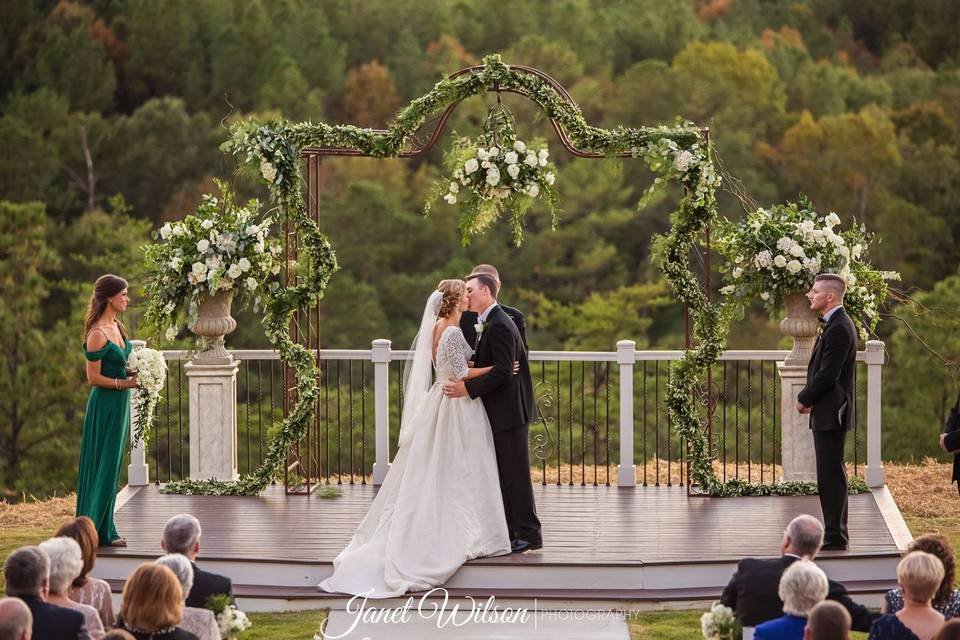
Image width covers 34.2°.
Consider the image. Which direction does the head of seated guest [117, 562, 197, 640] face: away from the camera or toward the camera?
away from the camera

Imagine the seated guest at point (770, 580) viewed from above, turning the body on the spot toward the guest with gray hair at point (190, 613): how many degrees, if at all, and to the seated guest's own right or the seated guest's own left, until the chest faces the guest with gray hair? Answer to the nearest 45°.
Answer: approximately 90° to the seated guest's own left

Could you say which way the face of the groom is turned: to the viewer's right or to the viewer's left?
to the viewer's left

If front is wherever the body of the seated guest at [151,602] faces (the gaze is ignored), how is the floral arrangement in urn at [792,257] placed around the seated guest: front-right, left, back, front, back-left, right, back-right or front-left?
front-right

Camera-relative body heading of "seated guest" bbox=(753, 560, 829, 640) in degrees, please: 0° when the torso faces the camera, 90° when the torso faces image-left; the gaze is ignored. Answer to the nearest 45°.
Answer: approximately 180°

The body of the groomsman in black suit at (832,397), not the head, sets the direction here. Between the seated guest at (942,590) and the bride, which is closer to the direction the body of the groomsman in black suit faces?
the bride

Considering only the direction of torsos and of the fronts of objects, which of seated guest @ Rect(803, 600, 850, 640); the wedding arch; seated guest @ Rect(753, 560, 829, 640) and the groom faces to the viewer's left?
the groom

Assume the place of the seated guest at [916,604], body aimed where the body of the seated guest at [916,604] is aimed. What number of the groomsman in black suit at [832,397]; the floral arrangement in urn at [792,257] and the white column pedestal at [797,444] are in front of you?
3

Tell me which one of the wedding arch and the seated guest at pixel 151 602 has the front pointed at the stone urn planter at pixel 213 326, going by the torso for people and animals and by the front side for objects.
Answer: the seated guest

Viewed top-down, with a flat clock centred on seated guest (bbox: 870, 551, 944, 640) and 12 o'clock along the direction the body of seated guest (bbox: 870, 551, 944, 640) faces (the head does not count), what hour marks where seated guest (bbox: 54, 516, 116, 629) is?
seated guest (bbox: 54, 516, 116, 629) is roughly at 9 o'clock from seated guest (bbox: 870, 551, 944, 640).

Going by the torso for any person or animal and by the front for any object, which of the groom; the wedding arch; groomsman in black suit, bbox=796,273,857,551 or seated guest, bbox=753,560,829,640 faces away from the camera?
the seated guest

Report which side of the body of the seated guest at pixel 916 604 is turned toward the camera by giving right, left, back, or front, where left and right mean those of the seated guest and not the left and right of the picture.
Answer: back

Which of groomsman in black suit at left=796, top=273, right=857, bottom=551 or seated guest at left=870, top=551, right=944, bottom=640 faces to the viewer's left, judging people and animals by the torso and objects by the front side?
the groomsman in black suit
